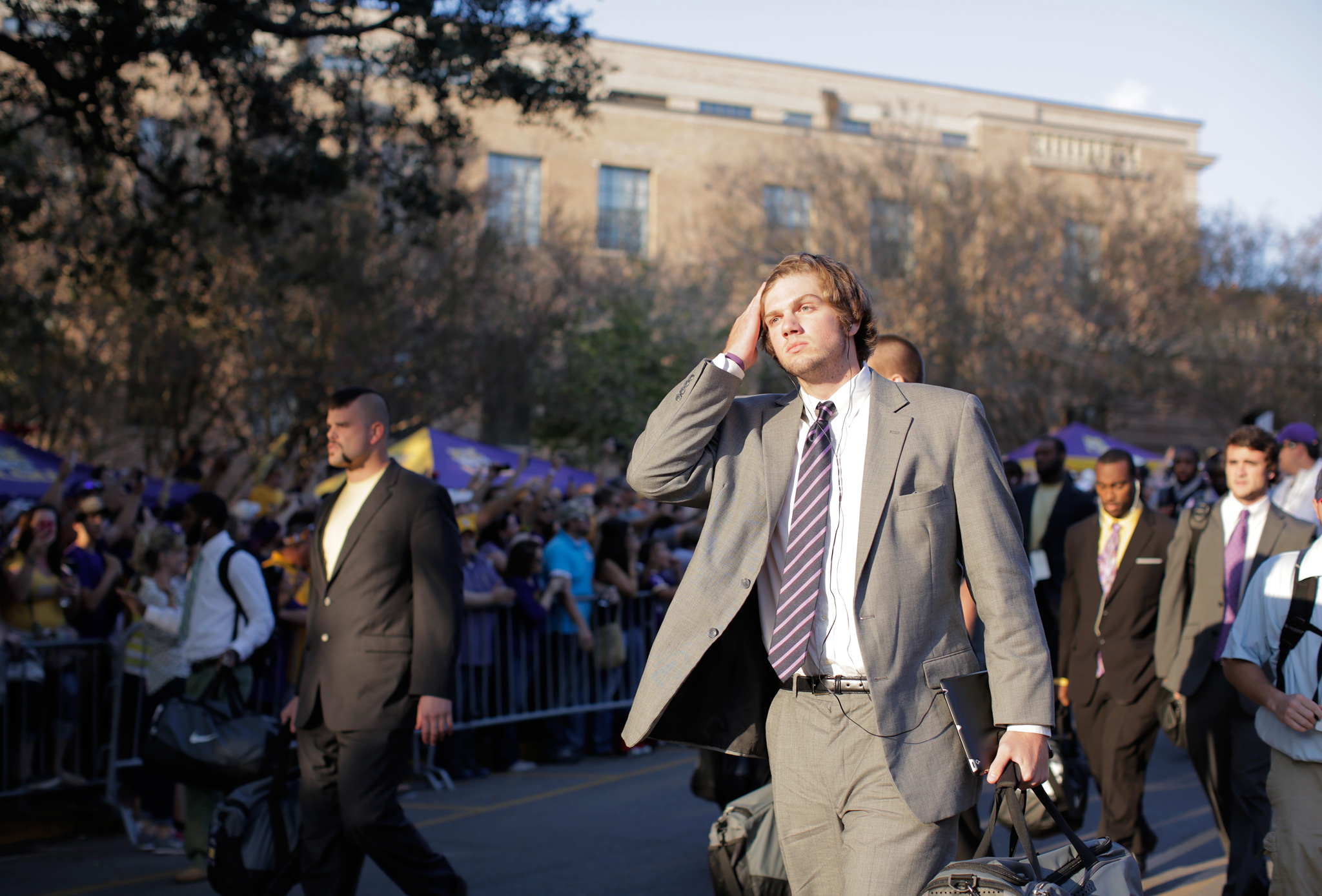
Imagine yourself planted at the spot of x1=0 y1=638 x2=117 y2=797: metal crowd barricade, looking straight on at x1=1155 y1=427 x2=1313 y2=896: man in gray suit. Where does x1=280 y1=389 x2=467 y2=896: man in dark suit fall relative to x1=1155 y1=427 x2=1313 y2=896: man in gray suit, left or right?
right

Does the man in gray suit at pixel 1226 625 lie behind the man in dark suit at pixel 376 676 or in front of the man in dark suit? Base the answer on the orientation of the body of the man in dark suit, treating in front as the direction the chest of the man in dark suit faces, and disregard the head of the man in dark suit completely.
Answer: behind

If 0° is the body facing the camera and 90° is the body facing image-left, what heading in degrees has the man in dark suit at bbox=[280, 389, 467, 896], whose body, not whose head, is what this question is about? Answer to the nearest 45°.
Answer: approximately 45°

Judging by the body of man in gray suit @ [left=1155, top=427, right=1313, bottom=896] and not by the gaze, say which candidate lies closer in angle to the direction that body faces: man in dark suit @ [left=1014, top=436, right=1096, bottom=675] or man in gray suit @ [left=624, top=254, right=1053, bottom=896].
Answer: the man in gray suit

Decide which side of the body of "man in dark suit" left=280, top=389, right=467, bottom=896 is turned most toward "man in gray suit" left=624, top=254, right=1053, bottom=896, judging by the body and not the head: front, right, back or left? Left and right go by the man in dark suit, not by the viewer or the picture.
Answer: left

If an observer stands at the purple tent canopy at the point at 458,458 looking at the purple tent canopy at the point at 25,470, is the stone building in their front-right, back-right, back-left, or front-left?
back-right

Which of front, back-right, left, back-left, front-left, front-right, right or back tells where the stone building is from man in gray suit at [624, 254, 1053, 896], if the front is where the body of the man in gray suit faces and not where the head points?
back-right
